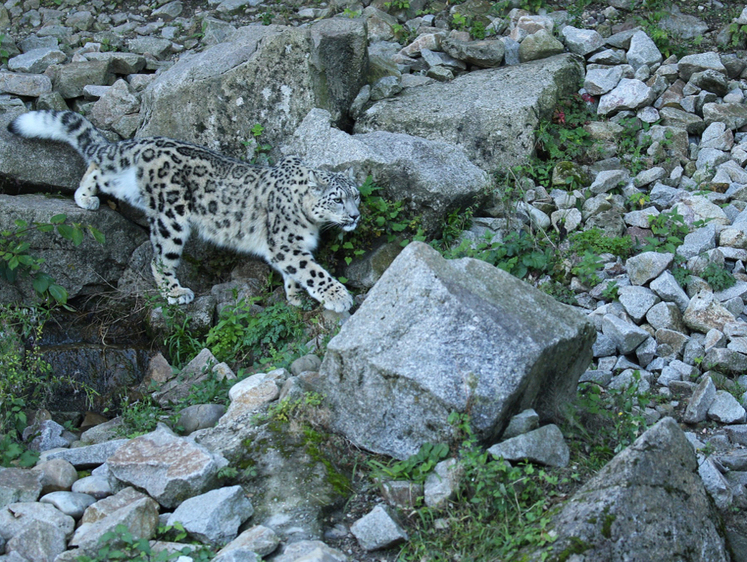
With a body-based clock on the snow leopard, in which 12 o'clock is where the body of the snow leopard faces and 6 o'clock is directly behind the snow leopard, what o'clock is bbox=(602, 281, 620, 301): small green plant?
The small green plant is roughly at 1 o'clock from the snow leopard.

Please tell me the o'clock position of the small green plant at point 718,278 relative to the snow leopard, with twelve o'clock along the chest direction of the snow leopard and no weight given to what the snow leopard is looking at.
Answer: The small green plant is roughly at 1 o'clock from the snow leopard.

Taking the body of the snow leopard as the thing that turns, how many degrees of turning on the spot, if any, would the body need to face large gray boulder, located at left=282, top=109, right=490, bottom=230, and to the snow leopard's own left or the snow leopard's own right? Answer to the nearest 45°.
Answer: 0° — it already faces it

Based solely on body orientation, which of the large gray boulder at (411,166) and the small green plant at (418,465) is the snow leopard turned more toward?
the large gray boulder

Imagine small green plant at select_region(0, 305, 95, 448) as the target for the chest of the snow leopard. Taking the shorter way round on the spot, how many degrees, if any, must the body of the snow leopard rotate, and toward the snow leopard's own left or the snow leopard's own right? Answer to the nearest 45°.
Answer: approximately 135° to the snow leopard's own right

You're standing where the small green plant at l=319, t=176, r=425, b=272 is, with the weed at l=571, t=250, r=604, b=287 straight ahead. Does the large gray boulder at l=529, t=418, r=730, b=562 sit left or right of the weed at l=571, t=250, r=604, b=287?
right

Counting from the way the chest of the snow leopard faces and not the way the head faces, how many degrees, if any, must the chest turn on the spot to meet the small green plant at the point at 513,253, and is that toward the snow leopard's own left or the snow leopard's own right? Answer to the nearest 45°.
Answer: approximately 45° to the snow leopard's own right

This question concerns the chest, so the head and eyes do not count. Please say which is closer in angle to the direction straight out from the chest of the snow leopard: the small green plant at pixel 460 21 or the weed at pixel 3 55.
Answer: the small green plant

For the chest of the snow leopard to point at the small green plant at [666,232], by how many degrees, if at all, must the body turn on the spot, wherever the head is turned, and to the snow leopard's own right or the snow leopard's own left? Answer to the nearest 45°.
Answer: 0° — it already faces it

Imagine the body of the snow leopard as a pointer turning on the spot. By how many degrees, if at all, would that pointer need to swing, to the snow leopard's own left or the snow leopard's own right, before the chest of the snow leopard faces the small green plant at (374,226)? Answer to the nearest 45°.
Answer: approximately 45° to the snow leopard's own right

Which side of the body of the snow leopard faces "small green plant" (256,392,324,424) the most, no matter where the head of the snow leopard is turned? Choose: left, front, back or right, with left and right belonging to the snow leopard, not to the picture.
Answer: right

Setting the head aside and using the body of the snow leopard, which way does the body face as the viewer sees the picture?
to the viewer's right

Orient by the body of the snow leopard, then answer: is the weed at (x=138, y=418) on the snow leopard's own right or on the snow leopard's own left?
on the snow leopard's own right
